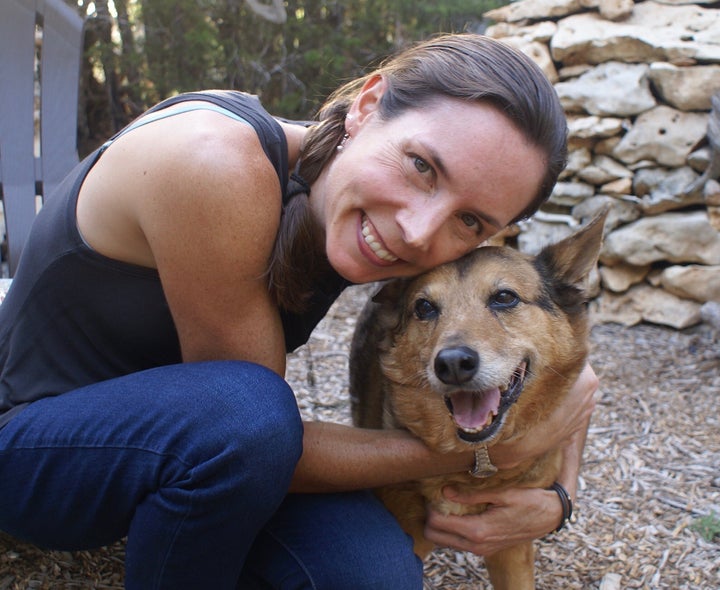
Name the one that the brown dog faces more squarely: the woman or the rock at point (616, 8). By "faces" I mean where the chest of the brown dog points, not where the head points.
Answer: the woman

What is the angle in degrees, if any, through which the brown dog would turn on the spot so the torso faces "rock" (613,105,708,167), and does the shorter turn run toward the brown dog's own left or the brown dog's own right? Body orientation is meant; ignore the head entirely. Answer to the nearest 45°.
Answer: approximately 180°

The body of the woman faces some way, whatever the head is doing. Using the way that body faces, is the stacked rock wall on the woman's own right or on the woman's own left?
on the woman's own left

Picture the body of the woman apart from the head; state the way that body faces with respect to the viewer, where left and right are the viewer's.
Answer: facing to the right of the viewer

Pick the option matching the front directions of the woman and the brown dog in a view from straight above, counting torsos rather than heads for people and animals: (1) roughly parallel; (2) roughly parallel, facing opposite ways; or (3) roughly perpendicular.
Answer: roughly perpendicular

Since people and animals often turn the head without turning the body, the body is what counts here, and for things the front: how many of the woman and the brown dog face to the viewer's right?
1

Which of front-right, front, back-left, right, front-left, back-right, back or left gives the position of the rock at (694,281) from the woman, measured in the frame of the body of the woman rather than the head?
front-left

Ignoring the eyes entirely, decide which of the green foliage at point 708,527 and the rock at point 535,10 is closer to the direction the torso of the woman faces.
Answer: the green foliage

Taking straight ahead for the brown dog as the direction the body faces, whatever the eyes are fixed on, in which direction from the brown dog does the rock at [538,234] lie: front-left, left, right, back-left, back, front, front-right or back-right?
back

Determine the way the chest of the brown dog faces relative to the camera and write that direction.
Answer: toward the camera

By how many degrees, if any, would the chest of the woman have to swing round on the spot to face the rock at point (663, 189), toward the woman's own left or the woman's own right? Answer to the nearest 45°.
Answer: approximately 45° to the woman's own left

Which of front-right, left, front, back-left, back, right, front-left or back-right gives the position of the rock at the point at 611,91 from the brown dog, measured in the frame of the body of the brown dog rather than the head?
back

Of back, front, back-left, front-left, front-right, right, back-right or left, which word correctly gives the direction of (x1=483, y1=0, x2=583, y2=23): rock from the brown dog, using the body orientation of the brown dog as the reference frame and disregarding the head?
back

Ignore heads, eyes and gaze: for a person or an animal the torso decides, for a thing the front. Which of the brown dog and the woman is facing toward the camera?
the brown dog
